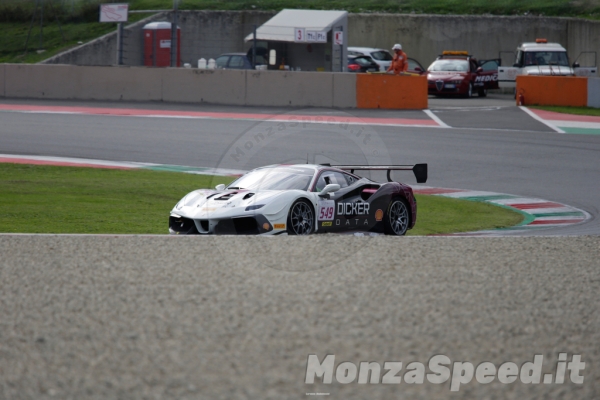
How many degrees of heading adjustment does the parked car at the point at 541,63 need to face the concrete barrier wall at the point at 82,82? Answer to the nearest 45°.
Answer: approximately 45° to its right

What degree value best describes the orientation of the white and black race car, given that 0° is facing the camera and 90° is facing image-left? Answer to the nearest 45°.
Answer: approximately 45°

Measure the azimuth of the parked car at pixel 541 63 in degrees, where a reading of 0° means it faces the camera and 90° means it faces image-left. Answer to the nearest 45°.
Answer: approximately 0°

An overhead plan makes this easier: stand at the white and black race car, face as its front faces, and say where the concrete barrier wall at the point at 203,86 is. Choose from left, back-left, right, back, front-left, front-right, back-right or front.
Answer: back-right
